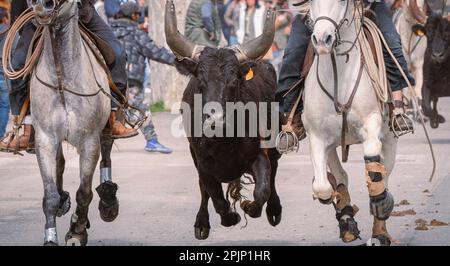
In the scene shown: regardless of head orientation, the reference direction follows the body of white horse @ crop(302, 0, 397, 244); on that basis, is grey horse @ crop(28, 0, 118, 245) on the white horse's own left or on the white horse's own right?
on the white horse's own right

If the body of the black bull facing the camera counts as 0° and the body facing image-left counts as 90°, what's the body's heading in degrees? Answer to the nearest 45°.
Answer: approximately 0°

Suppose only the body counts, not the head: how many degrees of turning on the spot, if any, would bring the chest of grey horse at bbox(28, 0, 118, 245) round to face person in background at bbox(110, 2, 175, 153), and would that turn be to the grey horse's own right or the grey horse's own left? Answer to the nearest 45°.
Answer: approximately 180°

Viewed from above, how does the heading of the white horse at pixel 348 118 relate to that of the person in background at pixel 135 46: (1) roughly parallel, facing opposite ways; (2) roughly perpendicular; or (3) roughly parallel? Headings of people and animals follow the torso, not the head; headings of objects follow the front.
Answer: roughly perpendicular

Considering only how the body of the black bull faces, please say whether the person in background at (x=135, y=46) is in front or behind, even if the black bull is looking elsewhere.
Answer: behind

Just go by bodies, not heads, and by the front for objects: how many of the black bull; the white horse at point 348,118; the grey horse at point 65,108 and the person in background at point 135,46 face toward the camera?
3
